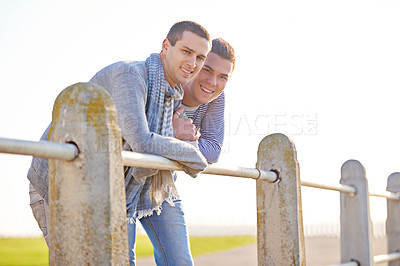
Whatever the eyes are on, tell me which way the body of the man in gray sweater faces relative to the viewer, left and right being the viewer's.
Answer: facing the viewer and to the right of the viewer

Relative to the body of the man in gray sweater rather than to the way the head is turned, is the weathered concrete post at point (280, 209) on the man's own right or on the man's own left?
on the man's own left

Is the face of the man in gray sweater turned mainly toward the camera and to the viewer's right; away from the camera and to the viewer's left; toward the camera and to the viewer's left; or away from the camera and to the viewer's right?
toward the camera and to the viewer's right

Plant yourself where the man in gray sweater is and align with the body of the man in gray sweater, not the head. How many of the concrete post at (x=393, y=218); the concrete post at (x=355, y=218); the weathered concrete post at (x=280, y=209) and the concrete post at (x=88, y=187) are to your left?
3

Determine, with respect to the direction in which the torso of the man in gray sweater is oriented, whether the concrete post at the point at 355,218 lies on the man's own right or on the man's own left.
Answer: on the man's own left

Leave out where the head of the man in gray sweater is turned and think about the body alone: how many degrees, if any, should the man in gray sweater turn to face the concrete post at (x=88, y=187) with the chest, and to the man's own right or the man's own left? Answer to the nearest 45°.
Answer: approximately 45° to the man's own right
